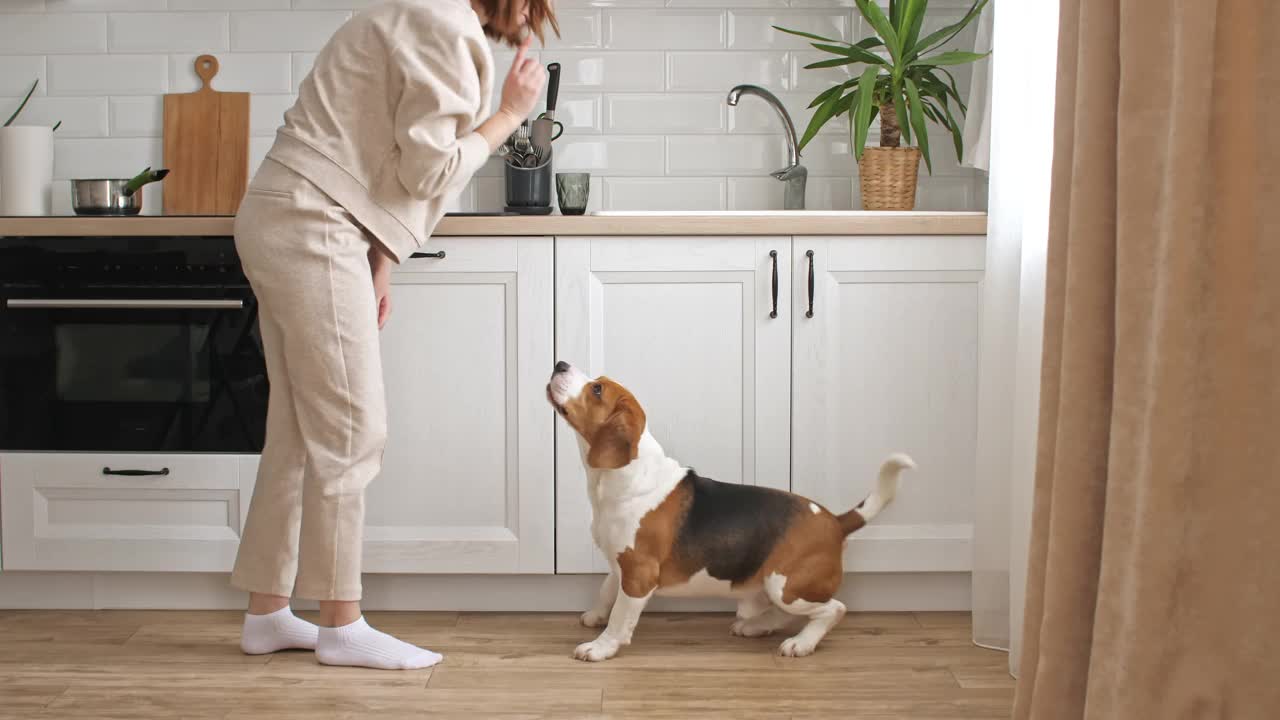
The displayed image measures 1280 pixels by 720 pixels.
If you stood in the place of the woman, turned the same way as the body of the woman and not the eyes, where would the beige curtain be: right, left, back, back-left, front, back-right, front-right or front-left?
front-right

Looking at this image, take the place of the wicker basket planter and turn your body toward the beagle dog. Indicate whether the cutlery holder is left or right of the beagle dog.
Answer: right

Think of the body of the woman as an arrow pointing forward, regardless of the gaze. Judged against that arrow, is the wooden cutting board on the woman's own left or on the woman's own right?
on the woman's own left

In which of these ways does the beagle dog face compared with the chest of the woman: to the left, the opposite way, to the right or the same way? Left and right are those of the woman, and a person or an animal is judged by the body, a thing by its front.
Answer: the opposite way

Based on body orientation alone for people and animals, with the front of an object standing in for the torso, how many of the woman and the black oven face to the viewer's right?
1

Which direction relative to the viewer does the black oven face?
toward the camera

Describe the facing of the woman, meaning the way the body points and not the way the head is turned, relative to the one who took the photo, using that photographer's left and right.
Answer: facing to the right of the viewer

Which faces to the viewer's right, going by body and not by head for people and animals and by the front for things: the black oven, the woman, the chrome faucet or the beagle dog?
the woman

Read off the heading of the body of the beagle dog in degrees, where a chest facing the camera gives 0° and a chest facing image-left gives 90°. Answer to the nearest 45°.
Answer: approximately 90°

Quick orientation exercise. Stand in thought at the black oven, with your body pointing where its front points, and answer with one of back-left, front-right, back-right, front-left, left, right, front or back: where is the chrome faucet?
left

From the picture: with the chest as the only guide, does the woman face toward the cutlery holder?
no

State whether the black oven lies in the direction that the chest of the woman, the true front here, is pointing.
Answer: no
